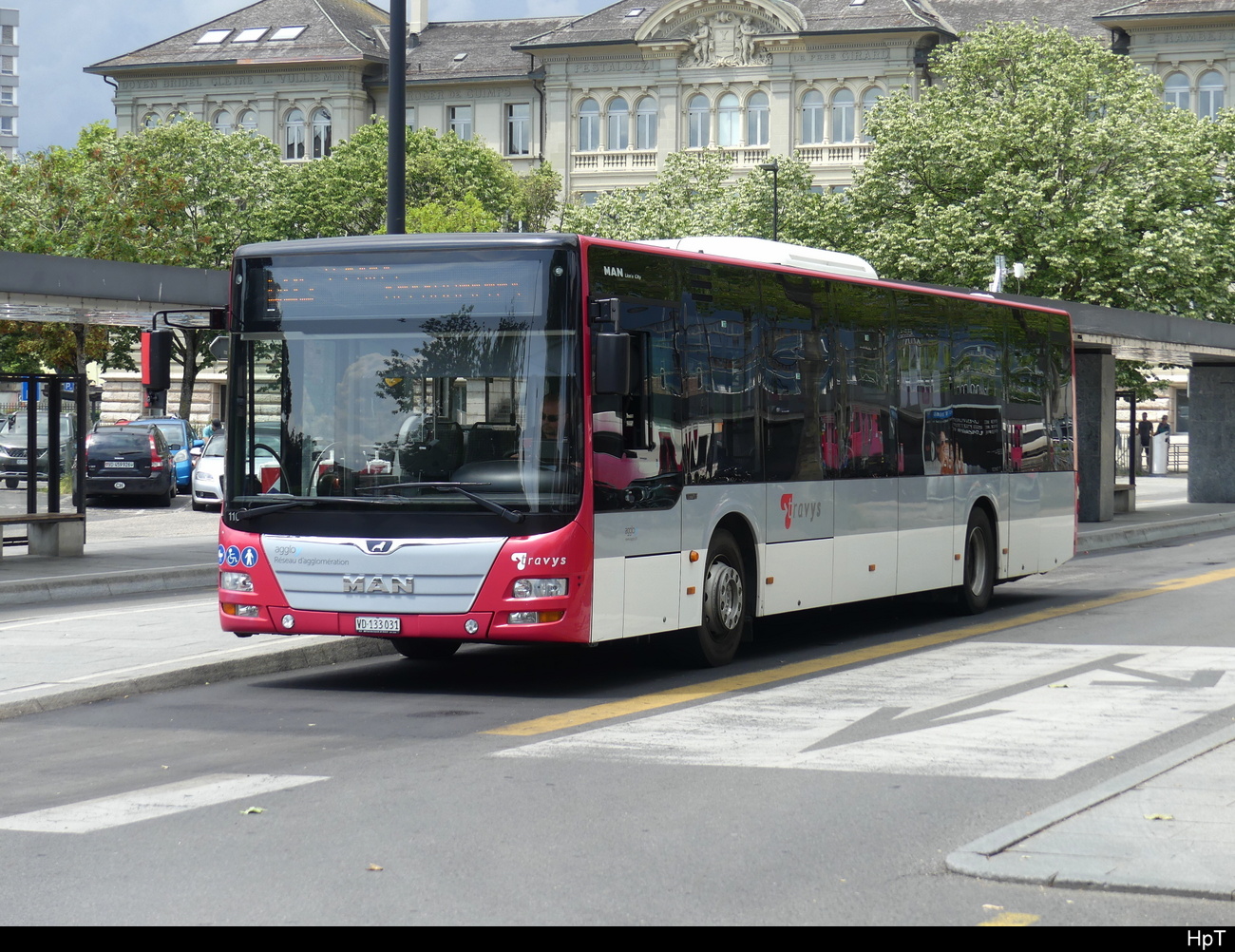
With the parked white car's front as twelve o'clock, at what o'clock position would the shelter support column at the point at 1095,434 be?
The shelter support column is roughly at 10 o'clock from the parked white car.

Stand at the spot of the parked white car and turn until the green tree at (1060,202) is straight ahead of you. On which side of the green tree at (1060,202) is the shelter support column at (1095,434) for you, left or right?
right

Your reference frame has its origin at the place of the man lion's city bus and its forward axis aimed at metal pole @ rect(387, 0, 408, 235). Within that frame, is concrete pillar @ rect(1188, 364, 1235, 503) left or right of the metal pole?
right

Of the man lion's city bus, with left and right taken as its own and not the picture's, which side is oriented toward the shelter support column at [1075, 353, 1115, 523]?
back

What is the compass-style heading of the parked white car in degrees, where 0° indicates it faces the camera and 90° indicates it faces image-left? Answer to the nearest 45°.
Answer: approximately 0°

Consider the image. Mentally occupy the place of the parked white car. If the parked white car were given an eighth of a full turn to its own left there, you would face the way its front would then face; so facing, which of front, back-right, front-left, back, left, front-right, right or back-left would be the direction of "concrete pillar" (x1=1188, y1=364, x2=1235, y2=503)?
front-left

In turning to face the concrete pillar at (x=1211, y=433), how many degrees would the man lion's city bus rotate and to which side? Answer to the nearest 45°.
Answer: approximately 180°

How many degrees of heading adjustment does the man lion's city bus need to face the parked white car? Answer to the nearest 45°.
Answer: approximately 135° to its right

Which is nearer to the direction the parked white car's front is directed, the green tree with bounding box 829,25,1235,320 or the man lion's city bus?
the man lion's city bus

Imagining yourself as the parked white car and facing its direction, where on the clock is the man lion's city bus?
The man lion's city bus is roughly at 12 o'clock from the parked white car.

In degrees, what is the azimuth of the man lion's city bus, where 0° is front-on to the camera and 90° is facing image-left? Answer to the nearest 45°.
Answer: approximately 45°

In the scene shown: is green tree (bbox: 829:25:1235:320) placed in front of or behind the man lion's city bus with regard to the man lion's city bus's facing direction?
behind
